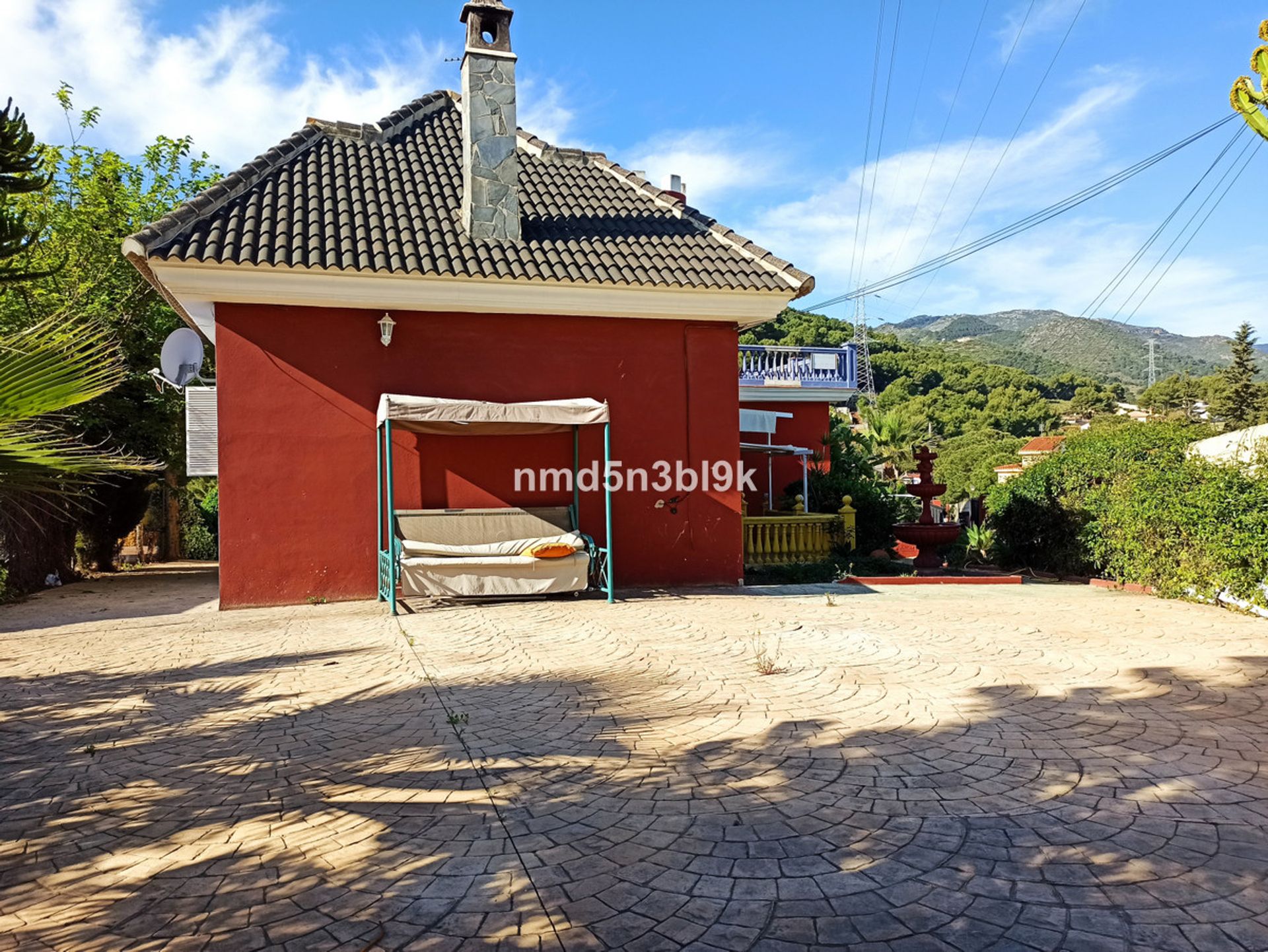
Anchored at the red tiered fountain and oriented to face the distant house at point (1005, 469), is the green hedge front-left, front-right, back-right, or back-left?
back-right

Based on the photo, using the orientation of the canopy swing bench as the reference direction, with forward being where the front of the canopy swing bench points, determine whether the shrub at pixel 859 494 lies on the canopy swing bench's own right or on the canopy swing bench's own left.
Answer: on the canopy swing bench's own left

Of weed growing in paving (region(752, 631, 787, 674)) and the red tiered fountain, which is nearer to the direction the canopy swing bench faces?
the weed growing in paving

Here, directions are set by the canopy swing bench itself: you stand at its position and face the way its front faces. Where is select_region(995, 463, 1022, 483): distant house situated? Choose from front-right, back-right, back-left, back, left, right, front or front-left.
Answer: back-left

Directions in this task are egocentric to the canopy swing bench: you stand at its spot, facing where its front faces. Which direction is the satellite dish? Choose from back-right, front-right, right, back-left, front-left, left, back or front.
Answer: back-right

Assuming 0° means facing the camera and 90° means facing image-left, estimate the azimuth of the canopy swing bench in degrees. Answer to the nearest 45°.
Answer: approximately 0°

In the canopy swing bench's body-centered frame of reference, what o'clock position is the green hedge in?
The green hedge is roughly at 9 o'clock from the canopy swing bench.

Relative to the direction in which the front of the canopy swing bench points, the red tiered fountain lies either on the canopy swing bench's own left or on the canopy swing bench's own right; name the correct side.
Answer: on the canopy swing bench's own left

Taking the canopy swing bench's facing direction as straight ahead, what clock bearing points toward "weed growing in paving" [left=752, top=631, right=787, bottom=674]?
The weed growing in paving is roughly at 11 o'clock from the canopy swing bench.
